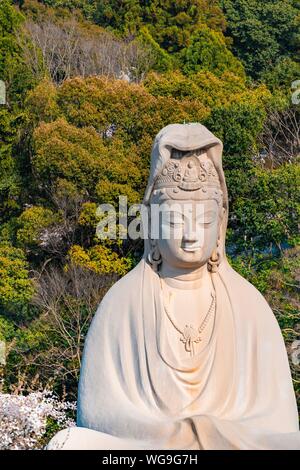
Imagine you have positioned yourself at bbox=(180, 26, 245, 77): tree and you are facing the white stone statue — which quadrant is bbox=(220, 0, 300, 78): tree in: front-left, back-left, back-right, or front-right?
back-left

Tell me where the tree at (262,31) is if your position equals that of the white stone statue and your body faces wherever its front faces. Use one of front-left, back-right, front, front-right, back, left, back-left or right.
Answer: back

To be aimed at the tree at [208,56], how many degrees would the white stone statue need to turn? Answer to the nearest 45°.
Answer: approximately 180°

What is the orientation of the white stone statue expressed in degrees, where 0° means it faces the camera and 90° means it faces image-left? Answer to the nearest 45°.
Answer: approximately 0°
